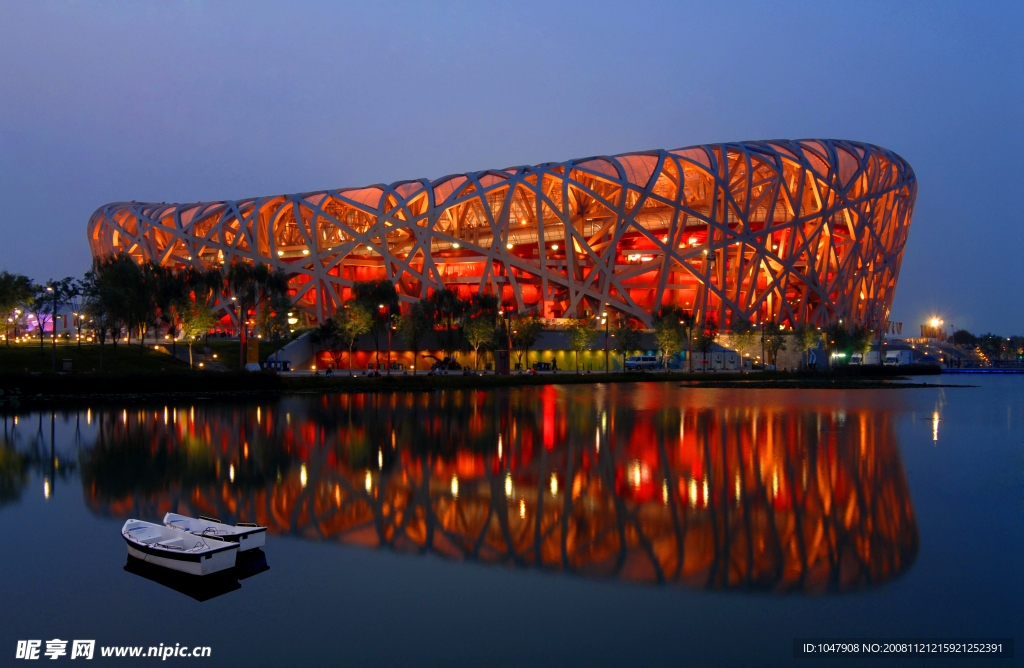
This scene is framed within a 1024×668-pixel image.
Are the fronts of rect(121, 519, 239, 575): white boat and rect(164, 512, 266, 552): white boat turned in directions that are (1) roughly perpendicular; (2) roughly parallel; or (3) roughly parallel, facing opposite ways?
roughly parallel

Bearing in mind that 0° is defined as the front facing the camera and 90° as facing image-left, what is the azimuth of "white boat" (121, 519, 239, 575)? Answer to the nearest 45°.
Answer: approximately 135°

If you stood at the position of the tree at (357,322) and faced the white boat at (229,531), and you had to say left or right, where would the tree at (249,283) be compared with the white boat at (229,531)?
right

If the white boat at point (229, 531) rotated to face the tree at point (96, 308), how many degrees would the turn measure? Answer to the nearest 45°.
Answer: approximately 45° to its right

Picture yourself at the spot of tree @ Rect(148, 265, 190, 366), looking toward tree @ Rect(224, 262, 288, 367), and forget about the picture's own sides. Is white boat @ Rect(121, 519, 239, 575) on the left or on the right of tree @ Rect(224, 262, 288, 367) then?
right

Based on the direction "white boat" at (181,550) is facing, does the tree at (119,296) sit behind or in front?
in front

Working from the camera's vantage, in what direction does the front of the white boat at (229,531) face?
facing away from the viewer and to the left of the viewer

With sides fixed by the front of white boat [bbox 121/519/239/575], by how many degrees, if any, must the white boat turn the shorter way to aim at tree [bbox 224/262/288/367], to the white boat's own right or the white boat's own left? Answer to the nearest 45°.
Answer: approximately 45° to the white boat's own right

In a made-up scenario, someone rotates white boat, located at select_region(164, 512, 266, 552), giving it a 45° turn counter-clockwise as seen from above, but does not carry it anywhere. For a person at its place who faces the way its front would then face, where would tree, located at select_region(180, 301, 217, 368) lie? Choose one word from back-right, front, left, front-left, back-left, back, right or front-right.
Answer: right

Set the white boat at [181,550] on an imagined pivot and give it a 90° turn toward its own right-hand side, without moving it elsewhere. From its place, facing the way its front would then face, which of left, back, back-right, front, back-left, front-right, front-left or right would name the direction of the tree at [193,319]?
front-left

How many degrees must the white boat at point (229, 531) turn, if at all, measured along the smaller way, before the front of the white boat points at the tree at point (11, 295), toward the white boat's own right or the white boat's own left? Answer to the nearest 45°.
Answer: approximately 45° to the white boat's own right

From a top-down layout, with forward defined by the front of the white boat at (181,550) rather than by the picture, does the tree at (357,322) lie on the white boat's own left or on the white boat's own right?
on the white boat's own right

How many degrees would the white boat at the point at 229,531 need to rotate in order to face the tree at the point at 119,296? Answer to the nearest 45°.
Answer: approximately 45° to its right
